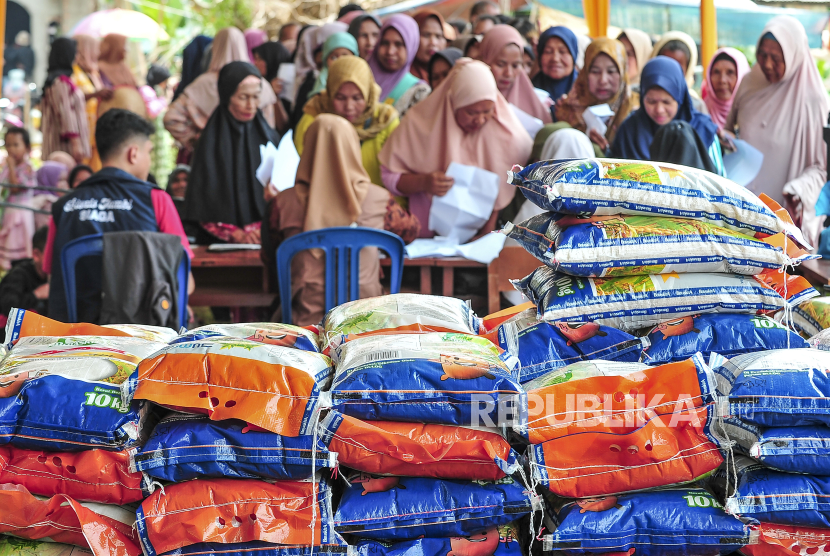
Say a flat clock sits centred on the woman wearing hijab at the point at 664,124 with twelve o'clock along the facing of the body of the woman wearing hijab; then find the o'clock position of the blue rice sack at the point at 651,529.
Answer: The blue rice sack is roughly at 12 o'clock from the woman wearing hijab.

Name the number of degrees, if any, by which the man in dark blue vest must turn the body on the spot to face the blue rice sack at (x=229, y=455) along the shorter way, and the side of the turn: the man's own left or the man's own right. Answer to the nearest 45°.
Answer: approximately 135° to the man's own right

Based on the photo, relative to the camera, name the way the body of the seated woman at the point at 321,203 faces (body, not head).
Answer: away from the camera

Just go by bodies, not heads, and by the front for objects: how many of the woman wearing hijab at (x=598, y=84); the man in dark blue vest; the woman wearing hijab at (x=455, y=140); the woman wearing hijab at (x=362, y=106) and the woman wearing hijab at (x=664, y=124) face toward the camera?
4

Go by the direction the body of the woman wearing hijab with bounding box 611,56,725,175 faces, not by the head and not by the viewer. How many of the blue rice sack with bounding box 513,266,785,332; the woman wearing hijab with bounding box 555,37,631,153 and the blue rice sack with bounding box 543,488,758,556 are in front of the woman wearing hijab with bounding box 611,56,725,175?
2
